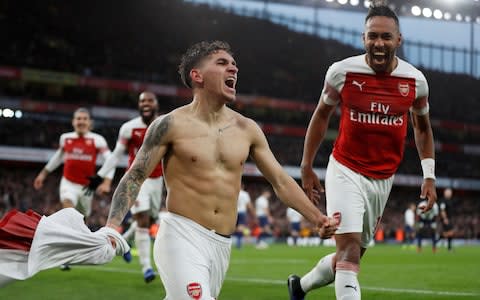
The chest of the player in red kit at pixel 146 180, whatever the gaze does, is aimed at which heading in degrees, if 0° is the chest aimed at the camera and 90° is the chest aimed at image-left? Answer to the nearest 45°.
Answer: approximately 0°

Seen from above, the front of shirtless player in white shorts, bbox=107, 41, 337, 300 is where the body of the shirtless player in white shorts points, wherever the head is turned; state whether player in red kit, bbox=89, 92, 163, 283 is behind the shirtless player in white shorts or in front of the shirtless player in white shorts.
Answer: behind

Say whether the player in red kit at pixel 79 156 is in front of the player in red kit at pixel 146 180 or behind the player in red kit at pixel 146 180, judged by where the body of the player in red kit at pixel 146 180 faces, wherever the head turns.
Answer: behind

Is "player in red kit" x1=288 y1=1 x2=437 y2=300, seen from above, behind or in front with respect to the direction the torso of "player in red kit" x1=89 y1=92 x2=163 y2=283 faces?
in front

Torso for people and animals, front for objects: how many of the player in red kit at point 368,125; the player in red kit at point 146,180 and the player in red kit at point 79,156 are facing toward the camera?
3

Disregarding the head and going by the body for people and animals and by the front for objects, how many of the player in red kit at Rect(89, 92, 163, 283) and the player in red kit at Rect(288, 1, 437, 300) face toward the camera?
2

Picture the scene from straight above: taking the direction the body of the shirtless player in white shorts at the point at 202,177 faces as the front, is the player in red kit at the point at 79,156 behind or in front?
behind

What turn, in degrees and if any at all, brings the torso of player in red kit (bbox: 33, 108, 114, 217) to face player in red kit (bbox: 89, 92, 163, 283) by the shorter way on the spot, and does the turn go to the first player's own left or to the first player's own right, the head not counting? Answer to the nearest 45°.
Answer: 0° — they already face them

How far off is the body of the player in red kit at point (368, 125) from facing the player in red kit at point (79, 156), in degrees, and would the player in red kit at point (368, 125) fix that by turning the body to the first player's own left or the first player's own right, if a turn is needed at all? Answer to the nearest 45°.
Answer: approximately 135° to the first player's own right

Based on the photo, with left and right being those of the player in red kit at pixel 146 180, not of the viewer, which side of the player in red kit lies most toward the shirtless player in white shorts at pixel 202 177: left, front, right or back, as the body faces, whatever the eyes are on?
front

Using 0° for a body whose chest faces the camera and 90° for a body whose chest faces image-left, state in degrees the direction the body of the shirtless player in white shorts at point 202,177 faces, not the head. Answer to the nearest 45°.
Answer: approximately 315°
